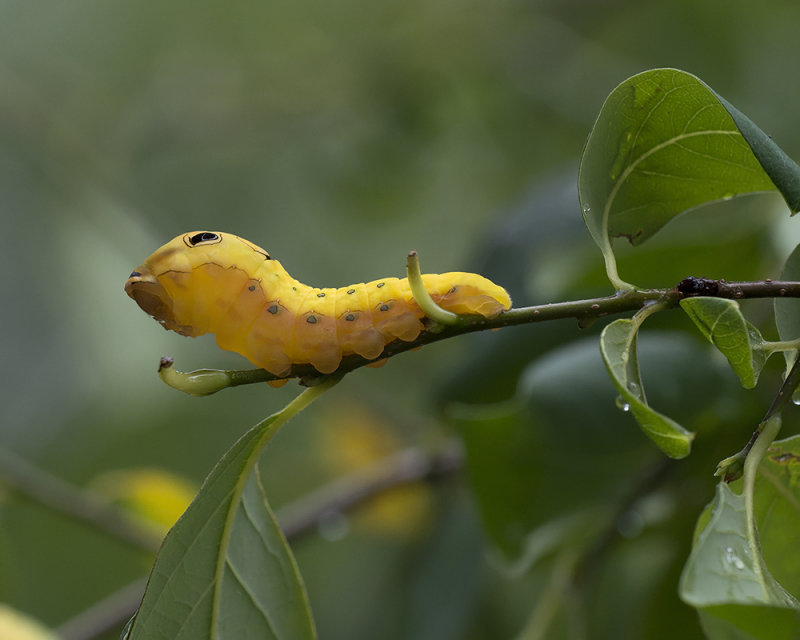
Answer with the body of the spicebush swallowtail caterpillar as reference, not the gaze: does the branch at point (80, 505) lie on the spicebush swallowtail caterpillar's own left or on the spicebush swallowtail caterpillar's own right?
on the spicebush swallowtail caterpillar's own right

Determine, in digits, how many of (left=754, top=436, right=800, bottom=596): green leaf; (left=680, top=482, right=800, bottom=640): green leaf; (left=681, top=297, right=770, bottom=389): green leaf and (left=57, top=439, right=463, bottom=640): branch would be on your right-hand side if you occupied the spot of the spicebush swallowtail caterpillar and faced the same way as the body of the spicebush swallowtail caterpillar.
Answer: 1

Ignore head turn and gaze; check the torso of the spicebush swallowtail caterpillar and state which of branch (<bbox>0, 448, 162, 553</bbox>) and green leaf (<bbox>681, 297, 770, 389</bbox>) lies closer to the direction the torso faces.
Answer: the branch

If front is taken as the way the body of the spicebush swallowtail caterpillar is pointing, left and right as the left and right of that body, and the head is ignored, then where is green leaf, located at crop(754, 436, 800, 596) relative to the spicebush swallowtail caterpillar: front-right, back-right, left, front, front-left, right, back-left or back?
back-left

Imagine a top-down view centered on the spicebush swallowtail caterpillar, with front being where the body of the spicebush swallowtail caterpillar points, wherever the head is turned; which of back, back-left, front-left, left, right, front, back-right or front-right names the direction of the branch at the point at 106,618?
front-right

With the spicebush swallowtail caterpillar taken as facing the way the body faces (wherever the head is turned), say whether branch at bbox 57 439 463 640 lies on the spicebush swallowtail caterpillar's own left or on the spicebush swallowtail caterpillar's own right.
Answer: on the spicebush swallowtail caterpillar's own right

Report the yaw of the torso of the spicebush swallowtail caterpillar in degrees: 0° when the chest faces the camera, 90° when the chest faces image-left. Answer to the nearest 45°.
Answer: approximately 90°
